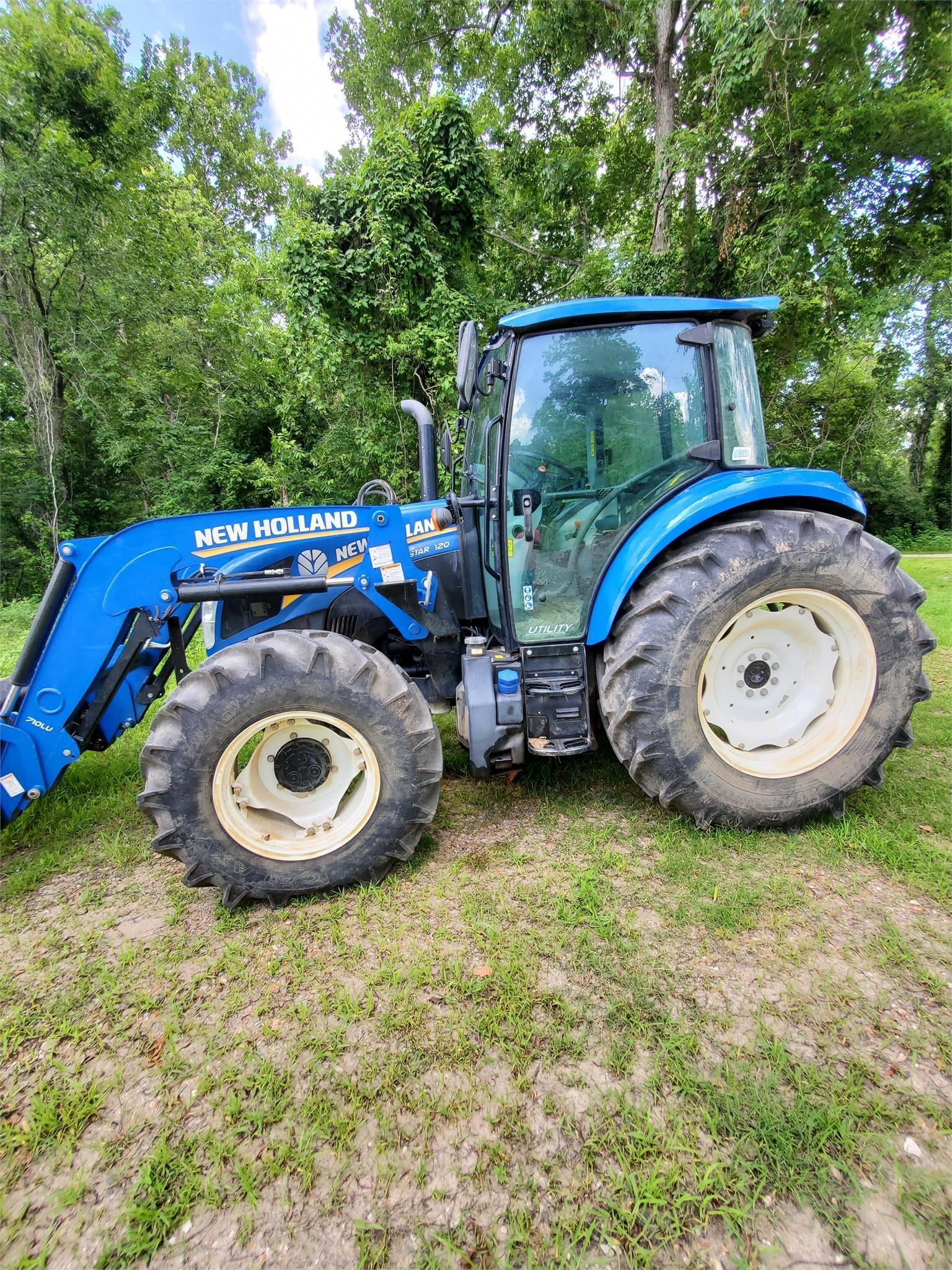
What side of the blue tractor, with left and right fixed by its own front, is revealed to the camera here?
left

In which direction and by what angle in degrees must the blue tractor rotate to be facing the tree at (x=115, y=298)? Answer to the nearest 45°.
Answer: approximately 45° to its right

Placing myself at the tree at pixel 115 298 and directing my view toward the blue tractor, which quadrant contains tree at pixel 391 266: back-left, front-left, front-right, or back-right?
front-left

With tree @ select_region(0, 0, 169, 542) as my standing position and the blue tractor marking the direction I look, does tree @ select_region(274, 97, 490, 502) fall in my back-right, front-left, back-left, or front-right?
front-left
